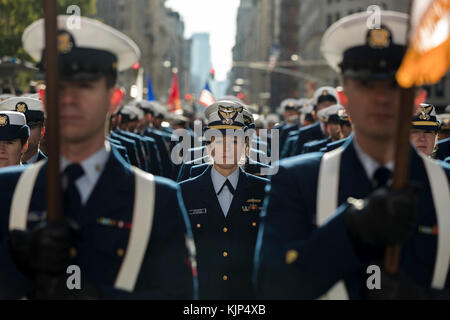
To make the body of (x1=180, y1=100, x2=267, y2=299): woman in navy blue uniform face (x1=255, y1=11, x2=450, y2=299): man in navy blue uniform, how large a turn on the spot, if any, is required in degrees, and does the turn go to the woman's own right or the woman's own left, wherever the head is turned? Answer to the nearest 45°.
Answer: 0° — they already face them

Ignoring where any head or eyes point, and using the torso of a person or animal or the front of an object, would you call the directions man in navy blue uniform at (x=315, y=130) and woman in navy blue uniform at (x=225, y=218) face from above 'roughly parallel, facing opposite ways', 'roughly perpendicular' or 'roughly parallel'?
roughly parallel

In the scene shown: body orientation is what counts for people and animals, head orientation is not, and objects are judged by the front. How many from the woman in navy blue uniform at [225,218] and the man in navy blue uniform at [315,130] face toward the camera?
2

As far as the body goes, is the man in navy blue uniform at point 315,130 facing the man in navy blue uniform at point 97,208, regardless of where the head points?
yes

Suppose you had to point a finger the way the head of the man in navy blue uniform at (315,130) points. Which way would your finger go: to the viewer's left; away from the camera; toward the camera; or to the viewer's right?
toward the camera

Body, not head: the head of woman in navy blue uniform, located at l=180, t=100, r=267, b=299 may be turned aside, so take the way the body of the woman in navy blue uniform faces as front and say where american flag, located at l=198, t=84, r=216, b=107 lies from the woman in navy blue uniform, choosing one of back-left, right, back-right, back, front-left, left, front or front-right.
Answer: back

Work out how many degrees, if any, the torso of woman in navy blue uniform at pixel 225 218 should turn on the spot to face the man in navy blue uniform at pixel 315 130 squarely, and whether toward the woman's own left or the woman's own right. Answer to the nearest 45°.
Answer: approximately 180°

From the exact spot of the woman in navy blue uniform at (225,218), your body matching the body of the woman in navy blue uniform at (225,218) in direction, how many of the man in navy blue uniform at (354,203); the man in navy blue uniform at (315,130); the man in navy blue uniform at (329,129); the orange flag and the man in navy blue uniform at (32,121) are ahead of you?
2

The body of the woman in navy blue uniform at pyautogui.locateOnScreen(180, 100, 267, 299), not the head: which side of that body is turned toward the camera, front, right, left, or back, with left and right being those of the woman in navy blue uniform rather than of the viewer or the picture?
front

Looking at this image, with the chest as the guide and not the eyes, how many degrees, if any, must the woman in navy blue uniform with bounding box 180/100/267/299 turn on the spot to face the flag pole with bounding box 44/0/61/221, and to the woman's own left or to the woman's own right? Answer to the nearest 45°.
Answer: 0° — they already face it

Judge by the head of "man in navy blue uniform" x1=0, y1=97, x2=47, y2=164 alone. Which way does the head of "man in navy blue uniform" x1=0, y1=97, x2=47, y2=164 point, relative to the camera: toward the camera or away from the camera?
toward the camera

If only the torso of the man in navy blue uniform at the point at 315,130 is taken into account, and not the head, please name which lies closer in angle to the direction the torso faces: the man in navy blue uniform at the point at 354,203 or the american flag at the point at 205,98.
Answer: the man in navy blue uniform

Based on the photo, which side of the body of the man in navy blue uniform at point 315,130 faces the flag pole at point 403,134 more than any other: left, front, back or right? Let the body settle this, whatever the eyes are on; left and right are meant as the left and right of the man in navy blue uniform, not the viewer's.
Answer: front

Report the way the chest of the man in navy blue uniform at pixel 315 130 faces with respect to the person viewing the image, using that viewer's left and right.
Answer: facing the viewer
